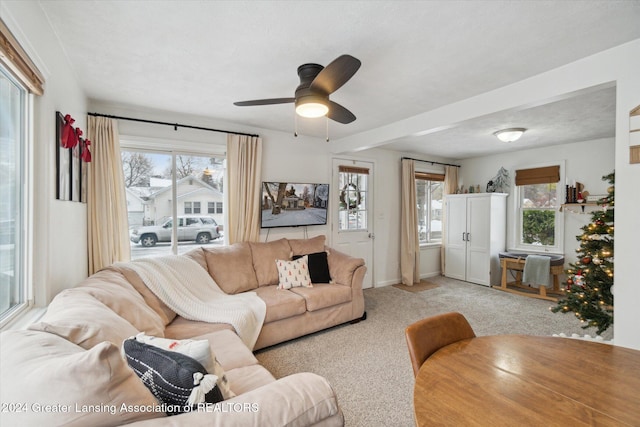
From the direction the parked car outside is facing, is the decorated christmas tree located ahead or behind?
behind

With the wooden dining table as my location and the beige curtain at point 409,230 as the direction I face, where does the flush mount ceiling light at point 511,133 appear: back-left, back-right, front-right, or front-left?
front-right

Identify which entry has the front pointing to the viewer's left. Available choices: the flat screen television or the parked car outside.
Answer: the parked car outside

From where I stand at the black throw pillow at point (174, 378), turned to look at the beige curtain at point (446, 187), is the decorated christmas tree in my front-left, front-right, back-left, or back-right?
front-right

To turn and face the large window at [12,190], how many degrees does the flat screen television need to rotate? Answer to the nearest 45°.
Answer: approximately 90° to its right

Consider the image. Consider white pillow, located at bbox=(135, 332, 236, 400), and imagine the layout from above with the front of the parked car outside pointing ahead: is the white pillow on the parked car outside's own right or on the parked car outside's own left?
on the parked car outside's own left

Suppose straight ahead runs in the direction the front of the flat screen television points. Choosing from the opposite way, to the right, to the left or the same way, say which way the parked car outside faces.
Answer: to the right

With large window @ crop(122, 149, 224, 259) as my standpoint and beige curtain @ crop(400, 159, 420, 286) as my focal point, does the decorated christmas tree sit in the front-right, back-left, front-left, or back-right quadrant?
front-right

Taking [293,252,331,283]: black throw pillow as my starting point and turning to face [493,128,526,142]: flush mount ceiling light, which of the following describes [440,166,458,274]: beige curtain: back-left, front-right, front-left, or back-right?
front-left

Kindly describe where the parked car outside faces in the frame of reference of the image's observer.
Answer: facing to the left of the viewer

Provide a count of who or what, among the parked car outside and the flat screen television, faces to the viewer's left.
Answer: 1

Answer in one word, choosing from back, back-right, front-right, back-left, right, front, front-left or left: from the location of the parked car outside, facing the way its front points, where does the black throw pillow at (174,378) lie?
left
